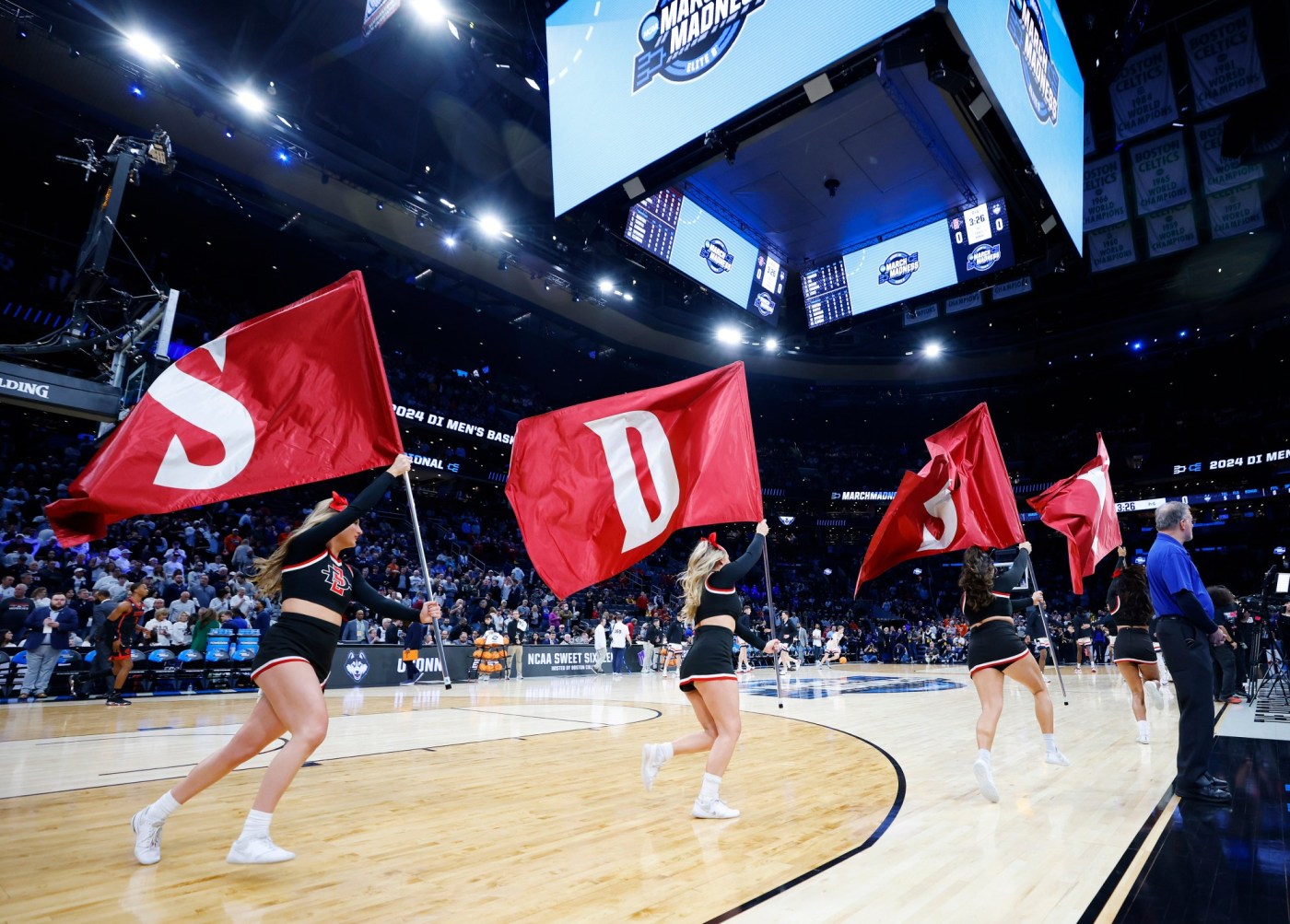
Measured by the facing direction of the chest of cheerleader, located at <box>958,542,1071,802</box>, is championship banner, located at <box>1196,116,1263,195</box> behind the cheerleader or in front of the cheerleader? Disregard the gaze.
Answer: in front

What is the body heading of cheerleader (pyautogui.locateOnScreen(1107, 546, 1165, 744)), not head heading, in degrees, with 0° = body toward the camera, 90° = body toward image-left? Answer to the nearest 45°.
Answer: approximately 180°

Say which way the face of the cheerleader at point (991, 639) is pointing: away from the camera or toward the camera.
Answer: away from the camera

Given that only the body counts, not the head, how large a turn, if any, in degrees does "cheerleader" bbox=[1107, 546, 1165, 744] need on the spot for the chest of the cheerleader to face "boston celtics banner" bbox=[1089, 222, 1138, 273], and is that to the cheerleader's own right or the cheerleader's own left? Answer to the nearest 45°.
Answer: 0° — they already face it

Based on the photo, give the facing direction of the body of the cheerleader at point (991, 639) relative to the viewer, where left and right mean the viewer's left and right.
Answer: facing away from the viewer and to the right of the viewer

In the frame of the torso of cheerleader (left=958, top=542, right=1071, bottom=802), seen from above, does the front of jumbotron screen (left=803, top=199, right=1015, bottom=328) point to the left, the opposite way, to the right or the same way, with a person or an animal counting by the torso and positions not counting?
the opposite way

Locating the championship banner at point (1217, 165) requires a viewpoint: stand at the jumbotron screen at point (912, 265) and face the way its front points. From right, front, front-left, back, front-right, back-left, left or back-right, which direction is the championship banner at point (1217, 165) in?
back

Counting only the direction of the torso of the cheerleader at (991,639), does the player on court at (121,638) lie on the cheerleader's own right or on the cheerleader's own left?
on the cheerleader's own left

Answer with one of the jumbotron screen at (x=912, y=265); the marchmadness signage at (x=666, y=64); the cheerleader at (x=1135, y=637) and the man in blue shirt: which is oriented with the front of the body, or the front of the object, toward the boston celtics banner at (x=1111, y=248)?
the cheerleader

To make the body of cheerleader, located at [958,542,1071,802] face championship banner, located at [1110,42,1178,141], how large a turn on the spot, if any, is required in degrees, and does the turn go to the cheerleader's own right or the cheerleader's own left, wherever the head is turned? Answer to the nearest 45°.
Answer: approximately 45° to the cheerleader's own left
